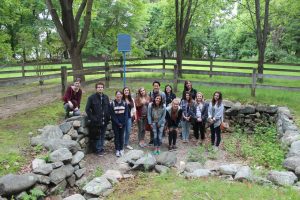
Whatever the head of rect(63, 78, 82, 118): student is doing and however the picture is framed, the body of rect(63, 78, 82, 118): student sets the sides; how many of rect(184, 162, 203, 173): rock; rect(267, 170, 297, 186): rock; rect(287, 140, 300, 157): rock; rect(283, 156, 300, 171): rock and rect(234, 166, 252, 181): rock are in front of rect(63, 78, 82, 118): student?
5

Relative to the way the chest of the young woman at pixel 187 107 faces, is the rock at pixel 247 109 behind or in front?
behind

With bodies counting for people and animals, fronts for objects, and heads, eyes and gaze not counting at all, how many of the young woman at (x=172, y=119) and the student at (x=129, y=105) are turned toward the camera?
2

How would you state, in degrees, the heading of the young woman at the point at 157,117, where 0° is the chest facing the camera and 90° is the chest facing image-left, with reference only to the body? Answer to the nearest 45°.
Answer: approximately 0°

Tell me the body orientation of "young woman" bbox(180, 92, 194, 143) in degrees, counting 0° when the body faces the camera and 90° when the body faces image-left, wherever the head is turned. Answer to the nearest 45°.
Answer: approximately 0°

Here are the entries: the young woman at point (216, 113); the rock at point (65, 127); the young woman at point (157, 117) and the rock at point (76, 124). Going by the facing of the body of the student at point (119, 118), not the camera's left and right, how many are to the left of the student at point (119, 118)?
2

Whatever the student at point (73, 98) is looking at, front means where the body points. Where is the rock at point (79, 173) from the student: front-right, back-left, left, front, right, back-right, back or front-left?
front-right

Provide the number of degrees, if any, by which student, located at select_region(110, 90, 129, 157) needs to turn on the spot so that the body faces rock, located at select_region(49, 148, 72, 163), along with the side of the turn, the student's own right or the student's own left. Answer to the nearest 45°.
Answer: approximately 45° to the student's own right

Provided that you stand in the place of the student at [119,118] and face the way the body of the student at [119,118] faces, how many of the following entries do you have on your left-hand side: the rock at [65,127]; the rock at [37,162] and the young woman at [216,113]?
1

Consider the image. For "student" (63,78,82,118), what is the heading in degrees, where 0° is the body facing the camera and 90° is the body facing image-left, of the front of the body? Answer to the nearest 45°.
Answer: approximately 315°

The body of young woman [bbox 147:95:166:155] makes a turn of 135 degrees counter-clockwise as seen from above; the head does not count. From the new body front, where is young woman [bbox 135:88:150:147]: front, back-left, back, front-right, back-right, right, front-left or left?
left
